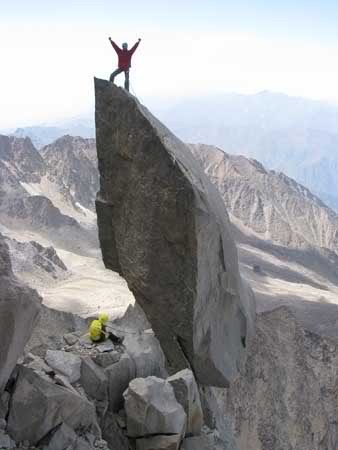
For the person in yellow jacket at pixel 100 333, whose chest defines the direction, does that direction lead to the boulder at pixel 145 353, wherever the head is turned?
yes

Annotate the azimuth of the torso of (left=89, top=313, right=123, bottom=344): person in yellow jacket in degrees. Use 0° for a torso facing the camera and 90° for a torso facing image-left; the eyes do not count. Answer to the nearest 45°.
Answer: approximately 270°

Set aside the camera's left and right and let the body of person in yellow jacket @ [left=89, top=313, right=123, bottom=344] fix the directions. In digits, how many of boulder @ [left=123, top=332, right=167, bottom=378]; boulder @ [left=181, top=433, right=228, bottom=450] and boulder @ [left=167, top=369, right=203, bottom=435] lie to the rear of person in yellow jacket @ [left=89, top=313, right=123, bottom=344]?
0

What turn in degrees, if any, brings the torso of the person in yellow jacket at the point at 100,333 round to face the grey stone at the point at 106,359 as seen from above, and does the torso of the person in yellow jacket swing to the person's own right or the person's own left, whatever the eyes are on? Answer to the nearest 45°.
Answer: approximately 90° to the person's own right

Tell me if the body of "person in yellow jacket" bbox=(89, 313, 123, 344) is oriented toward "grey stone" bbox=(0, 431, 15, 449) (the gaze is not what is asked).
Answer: no

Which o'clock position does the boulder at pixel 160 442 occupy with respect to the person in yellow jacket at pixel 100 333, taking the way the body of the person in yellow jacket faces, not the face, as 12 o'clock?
The boulder is roughly at 2 o'clock from the person in yellow jacket.

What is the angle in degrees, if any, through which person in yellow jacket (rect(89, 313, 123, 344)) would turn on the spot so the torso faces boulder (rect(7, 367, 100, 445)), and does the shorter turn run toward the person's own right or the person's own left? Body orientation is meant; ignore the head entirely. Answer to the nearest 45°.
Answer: approximately 90° to the person's own right

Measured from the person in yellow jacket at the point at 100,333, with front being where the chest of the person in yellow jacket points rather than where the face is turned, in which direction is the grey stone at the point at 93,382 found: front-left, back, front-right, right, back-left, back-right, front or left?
right

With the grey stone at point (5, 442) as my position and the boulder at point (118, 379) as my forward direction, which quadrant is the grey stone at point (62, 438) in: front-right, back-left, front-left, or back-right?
front-right
